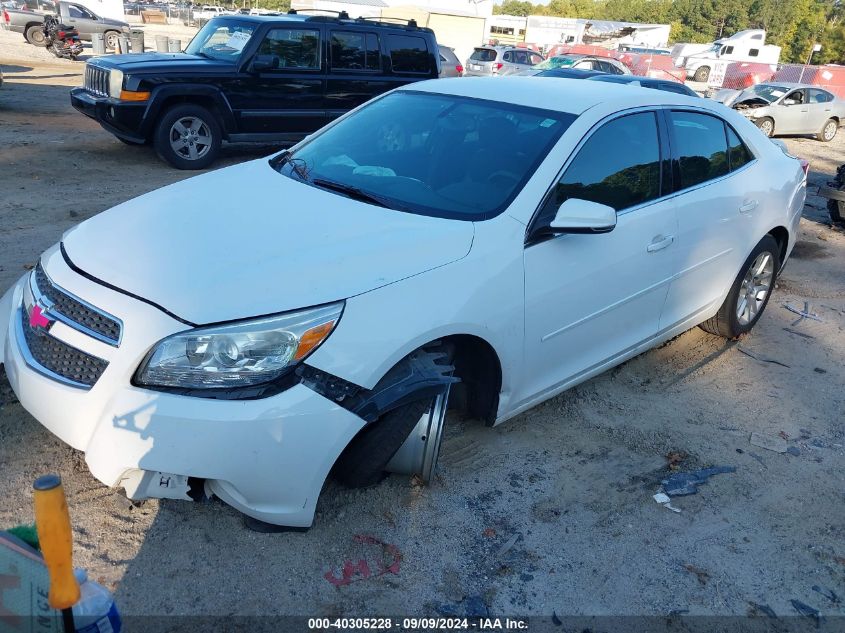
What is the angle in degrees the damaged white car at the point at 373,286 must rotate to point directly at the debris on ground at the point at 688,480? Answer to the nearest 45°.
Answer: approximately 135° to its left

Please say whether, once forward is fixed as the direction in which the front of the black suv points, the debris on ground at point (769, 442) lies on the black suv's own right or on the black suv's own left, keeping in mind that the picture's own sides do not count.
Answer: on the black suv's own left

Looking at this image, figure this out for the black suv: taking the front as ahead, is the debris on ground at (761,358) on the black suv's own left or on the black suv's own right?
on the black suv's own left

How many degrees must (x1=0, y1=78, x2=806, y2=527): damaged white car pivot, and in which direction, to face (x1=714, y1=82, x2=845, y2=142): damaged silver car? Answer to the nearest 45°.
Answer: approximately 180°

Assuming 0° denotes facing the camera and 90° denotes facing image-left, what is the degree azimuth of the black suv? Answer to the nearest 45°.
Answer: approximately 45°

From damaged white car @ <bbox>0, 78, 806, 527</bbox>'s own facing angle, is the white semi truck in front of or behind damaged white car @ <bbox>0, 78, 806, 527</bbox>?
behind

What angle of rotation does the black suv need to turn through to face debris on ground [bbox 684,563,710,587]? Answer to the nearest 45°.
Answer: approximately 45° to its left

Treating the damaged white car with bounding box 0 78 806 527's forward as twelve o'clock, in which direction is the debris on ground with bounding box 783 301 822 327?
The debris on ground is roughly at 6 o'clock from the damaged white car.

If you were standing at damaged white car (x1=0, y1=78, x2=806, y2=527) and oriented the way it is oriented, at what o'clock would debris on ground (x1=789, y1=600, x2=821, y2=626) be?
The debris on ground is roughly at 8 o'clock from the damaged white car.

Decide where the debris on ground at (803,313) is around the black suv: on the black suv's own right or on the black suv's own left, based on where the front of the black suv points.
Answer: on the black suv's own left

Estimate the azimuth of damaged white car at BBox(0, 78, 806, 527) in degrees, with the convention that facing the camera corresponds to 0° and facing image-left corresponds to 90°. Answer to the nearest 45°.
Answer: approximately 45°
